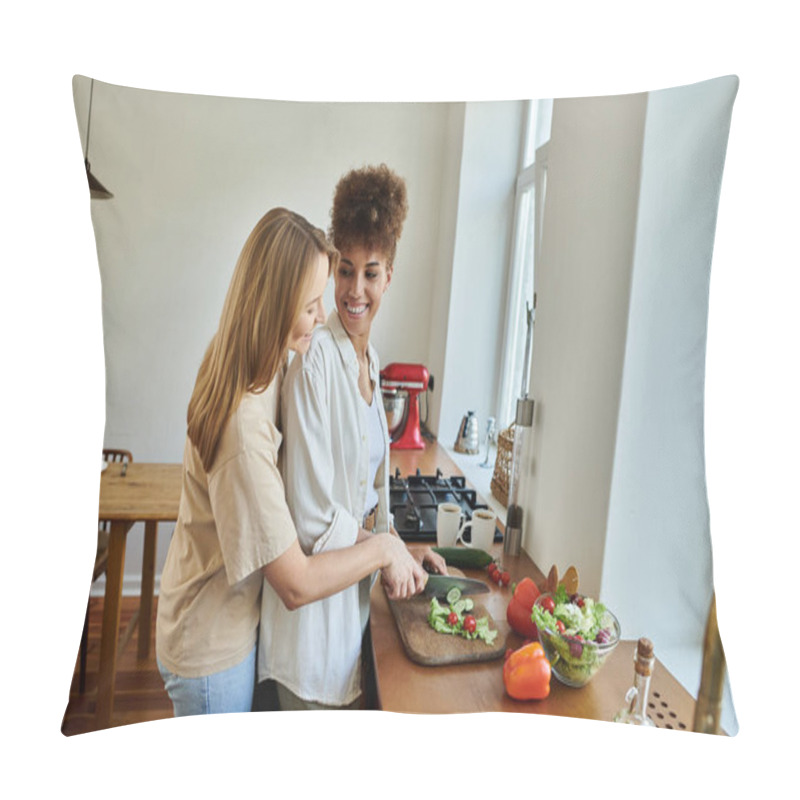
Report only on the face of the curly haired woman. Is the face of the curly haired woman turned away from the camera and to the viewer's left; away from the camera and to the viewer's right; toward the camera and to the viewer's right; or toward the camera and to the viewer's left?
toward the camera and to the viewer's left

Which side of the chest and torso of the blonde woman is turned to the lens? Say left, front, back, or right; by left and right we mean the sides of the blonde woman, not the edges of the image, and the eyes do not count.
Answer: right

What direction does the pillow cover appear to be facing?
toward the camera
